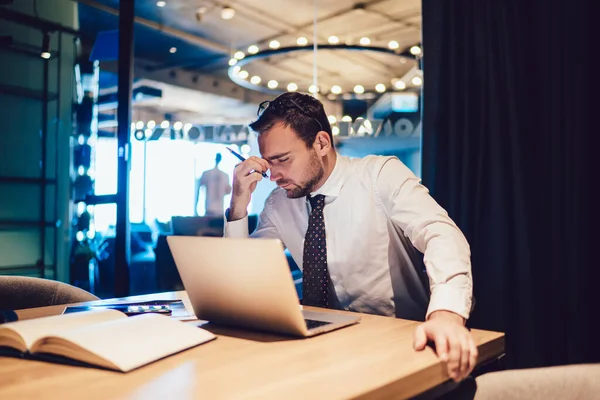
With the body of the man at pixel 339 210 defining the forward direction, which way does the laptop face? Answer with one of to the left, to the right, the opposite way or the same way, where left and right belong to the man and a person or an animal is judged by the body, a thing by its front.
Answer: the opposite way

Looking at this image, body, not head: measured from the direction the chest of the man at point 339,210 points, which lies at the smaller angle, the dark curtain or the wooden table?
the wooden table

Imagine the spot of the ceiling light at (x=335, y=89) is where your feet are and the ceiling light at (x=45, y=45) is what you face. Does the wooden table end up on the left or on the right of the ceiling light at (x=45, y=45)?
left

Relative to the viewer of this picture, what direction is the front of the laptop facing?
facing away from the viewer and to the right of the viewer

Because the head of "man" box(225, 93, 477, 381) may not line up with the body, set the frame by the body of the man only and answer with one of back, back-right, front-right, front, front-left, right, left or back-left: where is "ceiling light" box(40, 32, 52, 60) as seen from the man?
right

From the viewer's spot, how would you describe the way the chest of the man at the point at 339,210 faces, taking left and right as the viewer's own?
facing the viewer and to the left of the viewer
